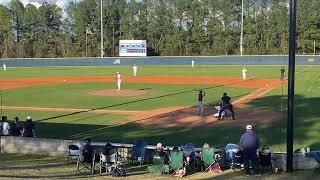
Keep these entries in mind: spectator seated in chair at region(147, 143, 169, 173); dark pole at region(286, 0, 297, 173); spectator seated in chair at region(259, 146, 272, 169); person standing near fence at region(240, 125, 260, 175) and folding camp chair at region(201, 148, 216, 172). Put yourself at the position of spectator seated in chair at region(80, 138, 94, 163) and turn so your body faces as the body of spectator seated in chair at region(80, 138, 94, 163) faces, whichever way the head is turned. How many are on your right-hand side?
5

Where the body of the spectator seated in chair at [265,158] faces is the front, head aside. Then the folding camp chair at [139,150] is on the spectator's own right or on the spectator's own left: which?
on the spectator's own left

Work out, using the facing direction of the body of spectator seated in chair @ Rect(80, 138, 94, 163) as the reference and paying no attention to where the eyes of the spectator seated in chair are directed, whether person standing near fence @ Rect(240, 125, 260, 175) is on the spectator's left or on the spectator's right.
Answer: on the spectator's right

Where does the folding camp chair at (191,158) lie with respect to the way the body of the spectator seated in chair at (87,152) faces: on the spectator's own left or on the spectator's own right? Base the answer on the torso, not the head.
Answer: on the spectator's own right

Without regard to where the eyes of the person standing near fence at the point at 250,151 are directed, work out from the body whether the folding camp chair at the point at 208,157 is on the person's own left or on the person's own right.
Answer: on the person's own left

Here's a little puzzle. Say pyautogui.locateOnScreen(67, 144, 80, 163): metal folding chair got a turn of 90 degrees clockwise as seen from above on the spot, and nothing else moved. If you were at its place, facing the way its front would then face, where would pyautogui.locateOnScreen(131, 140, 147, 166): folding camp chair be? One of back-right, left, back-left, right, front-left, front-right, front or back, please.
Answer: front

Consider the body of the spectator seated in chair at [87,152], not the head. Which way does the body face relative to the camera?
away from the camera

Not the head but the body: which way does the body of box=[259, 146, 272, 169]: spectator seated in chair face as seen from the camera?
away from the camera

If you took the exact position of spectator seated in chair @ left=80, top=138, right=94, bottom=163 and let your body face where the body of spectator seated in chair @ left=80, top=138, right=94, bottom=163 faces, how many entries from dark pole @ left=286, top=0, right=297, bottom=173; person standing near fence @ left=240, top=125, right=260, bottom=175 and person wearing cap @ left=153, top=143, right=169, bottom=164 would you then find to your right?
3

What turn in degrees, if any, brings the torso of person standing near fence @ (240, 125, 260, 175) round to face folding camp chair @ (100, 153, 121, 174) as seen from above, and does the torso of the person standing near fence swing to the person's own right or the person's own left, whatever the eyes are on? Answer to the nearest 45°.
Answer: approximately 90° to the person's own left

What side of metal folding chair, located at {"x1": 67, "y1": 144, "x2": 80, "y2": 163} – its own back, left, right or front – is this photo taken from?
back

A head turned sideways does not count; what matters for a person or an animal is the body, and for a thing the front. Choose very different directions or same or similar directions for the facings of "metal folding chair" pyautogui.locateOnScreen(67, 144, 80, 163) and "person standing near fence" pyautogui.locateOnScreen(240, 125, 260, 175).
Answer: same or similar directions

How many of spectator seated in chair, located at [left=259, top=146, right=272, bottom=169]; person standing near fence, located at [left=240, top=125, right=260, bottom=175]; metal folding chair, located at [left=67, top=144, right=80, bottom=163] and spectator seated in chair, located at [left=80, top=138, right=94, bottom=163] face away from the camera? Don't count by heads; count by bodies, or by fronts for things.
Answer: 4

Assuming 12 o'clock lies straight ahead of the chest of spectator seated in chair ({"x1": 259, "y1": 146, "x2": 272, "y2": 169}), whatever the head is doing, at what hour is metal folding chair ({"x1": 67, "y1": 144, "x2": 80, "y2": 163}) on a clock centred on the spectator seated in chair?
The metal folding chair is roughly at 9 o'clock from the spectator seated in chair.

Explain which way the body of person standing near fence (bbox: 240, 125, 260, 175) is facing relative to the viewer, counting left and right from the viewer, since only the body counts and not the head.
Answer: facing away from the viewer

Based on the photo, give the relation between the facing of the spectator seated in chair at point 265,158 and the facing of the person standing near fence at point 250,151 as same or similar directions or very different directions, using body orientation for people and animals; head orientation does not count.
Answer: same or similar directions

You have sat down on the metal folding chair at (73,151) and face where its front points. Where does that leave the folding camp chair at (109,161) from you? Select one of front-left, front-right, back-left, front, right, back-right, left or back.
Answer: back-right
